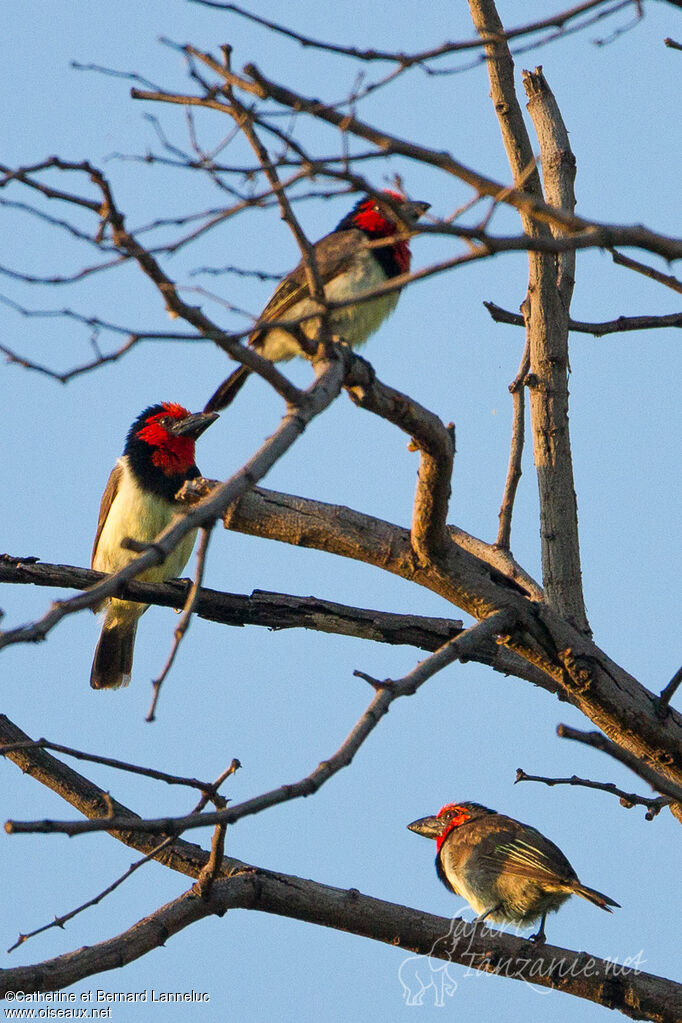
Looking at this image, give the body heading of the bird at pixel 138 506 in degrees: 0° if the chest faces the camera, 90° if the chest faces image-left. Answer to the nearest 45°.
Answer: approximately 315°

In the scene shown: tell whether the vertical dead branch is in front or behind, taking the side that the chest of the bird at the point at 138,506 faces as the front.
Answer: in front

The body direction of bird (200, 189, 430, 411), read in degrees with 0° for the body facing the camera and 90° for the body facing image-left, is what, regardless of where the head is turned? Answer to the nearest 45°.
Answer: approximately 270°

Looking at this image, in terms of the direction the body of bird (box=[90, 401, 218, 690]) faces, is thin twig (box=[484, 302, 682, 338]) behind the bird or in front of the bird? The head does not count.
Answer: in front

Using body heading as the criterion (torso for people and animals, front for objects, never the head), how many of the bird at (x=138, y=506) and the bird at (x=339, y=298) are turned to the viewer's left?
0

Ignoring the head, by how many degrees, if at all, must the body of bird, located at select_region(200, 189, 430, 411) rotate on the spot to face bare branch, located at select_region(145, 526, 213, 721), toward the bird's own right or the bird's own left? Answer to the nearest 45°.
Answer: approximately 90° to the bird's own right
